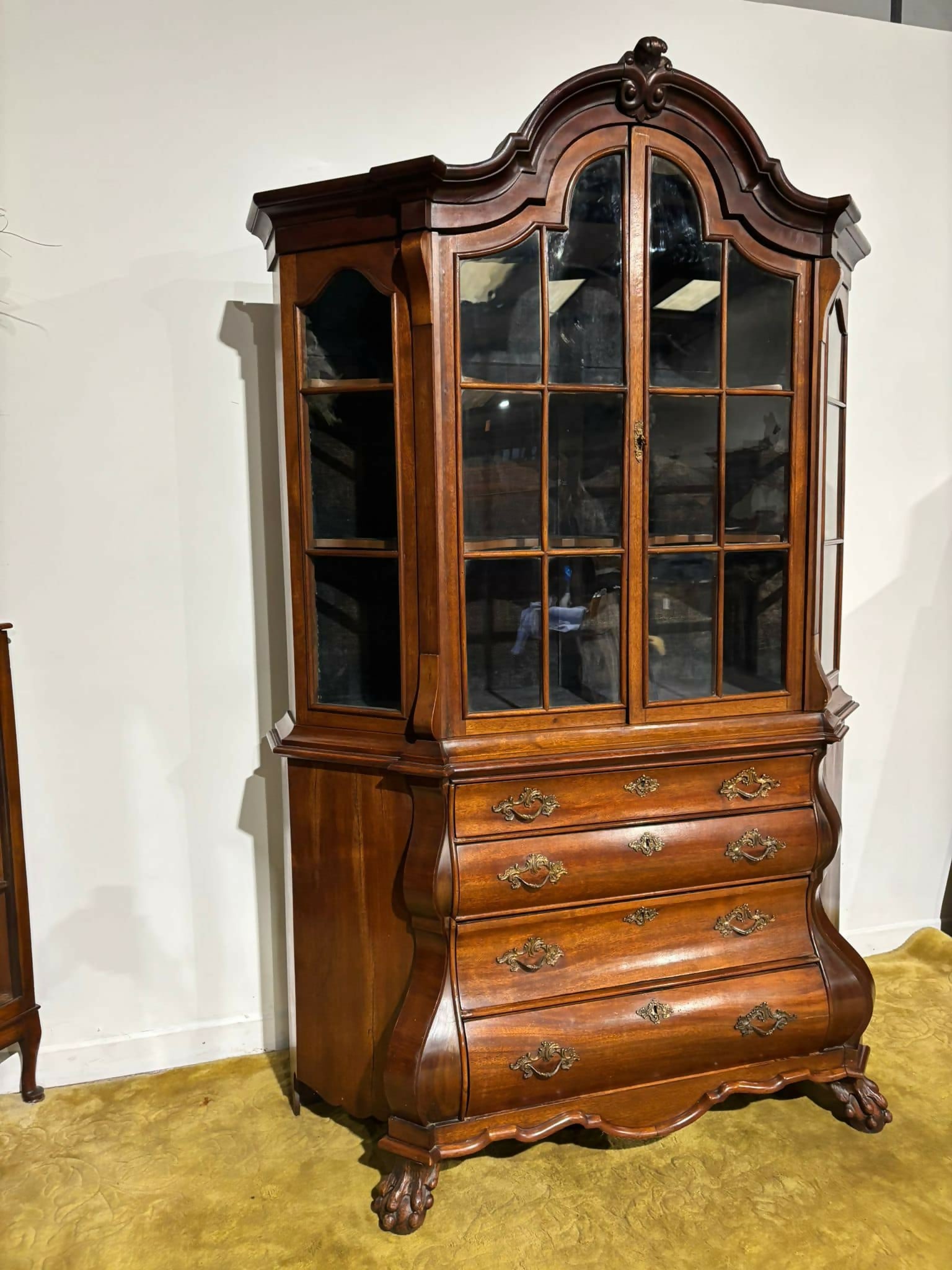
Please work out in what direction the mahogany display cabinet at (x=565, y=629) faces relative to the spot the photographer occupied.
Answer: facing the viewer and to the right of the viewer
